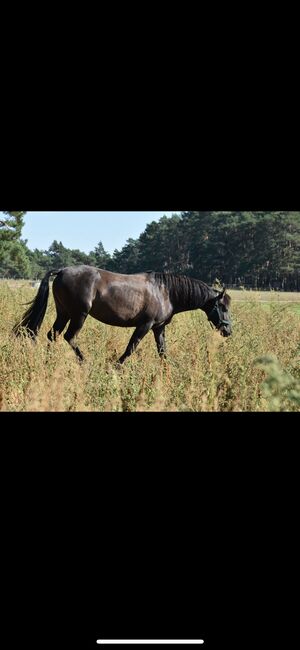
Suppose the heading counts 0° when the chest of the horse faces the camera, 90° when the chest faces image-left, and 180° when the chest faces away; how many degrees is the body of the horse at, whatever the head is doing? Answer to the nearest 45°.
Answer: approximately 270°
